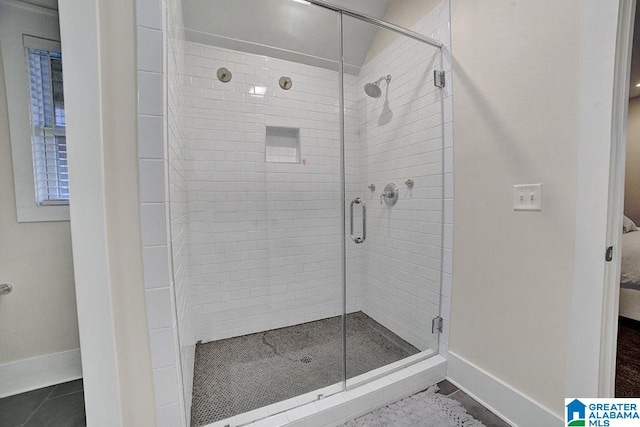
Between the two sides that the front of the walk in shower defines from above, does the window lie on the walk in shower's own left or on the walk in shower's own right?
on the walk in shower's own right

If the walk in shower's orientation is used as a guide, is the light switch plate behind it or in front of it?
in front
